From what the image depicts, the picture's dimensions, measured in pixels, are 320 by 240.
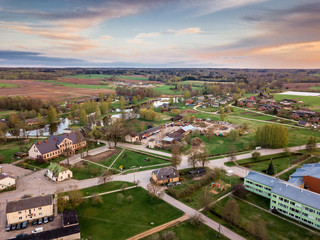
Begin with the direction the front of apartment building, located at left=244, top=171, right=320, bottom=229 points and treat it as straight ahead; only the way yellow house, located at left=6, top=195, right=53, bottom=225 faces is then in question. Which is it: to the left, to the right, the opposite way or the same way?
to the left

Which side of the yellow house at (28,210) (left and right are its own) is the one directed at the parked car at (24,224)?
front

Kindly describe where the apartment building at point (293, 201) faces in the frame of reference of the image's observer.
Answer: facing the viewer and to the left of the viewer

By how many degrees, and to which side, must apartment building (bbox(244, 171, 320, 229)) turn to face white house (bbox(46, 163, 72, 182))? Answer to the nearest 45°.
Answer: approximately 45° to its right

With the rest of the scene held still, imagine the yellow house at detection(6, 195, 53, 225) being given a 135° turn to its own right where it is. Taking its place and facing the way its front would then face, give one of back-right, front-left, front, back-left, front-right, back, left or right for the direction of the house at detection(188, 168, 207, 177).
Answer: back-right

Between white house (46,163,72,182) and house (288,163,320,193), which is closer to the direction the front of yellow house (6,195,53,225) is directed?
the house

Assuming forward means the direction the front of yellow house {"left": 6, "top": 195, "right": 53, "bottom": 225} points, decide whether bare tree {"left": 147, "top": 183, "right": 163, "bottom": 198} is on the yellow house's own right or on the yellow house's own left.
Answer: on the yellow house's own left

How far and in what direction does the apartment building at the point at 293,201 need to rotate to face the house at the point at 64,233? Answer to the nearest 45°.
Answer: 0° — it already faces it

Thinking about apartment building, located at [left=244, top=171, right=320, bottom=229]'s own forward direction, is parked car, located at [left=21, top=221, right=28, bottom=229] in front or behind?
in front

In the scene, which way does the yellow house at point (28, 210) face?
toward the camera

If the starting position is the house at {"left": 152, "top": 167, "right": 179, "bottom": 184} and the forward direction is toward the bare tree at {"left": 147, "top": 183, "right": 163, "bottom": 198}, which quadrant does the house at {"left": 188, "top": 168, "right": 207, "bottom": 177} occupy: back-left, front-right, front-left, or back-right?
back-left

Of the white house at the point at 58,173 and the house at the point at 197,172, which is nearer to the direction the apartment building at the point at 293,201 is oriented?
the white house

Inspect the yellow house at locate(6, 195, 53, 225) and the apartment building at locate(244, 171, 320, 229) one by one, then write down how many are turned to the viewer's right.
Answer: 0
